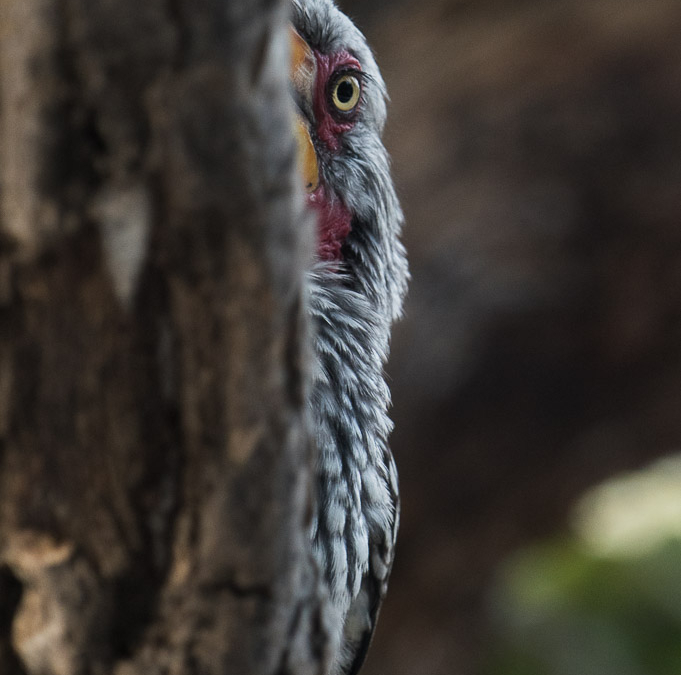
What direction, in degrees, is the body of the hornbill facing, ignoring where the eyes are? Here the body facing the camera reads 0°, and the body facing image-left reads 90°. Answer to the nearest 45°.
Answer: approximately 45°

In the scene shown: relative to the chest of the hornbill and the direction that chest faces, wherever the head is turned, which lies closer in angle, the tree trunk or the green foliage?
the tree trunk

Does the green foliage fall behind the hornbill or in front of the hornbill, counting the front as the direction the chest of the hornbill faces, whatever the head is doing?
behind

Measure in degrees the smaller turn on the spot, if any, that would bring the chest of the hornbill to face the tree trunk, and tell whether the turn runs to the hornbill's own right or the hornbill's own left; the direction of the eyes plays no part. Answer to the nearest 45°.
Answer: approximately 45° to the hornbill's own left
